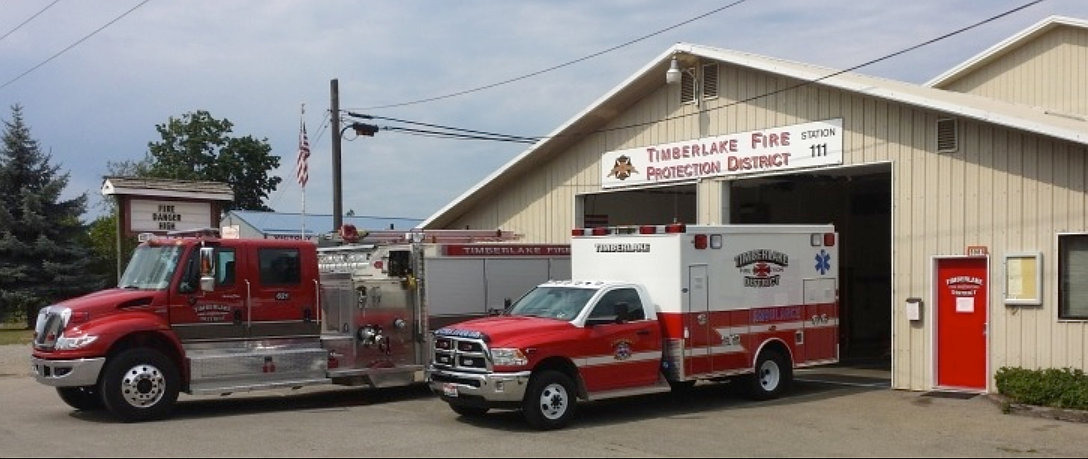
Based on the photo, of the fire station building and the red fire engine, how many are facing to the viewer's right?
0

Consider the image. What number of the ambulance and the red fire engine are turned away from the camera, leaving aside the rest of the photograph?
0

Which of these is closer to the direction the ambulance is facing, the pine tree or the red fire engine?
the red fire engine

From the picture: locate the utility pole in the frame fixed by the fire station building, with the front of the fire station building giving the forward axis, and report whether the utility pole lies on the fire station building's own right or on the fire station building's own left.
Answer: on the fire station building's own right

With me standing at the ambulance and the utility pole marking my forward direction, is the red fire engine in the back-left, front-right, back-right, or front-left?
front-left

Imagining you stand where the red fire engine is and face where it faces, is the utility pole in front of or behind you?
behind

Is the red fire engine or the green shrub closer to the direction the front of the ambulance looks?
the red fire engine

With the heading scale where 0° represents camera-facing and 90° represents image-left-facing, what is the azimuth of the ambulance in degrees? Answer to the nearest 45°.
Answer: approximately 45°

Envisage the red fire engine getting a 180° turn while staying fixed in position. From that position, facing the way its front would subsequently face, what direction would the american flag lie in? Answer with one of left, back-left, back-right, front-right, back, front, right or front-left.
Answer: front-left

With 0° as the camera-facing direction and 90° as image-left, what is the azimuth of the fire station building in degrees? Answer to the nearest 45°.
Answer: approximately 45°

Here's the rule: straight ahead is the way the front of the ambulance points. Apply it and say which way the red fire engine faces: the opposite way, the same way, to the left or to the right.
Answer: the same way

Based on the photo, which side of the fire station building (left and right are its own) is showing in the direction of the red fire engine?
front

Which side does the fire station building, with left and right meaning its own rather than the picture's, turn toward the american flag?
right

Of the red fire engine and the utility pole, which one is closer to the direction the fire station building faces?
the red fire engine
